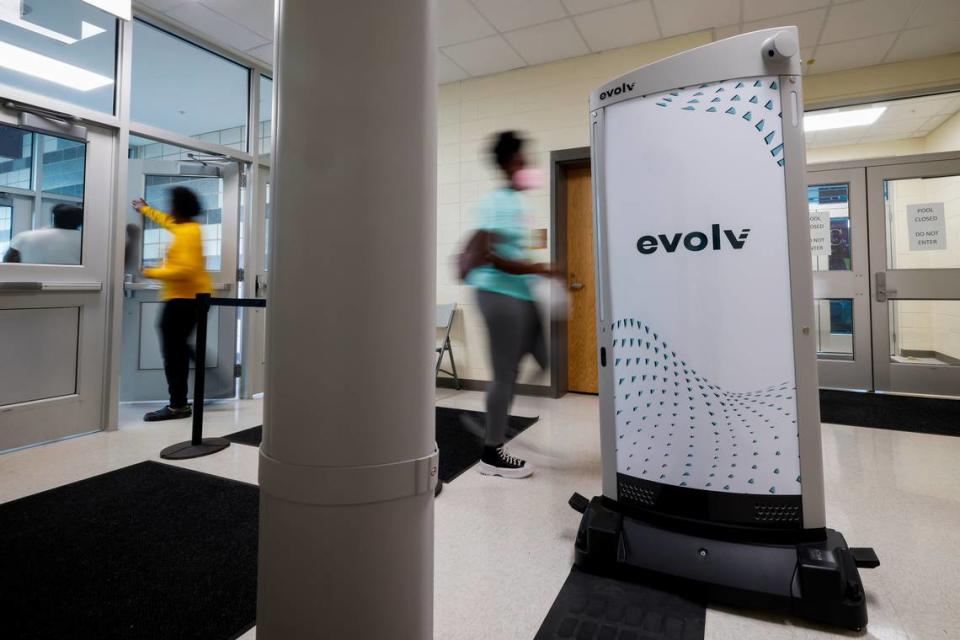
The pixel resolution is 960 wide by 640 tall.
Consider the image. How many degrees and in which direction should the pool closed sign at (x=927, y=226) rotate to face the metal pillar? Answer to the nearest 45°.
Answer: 0° — it already faces it

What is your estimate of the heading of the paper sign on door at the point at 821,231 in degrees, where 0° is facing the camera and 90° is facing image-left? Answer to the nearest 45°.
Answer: approximately 0°

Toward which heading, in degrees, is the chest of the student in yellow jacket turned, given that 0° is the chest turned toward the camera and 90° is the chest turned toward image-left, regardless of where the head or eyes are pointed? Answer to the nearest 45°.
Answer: approximately 90°

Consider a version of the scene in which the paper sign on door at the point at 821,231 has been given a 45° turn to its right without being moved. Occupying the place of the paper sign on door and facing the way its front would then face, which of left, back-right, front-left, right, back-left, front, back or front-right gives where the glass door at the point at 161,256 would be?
front

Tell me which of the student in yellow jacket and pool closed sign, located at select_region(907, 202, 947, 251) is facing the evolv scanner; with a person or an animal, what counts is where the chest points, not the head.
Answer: the pool closed sign

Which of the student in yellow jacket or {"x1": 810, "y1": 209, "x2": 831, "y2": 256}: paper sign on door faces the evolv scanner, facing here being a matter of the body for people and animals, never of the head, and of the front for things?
the paper sign on door

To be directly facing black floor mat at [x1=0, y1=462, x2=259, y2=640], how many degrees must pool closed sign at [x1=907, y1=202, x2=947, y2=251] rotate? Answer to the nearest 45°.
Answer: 0° — it already faces it

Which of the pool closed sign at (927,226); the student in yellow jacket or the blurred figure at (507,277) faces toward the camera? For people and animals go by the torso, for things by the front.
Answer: the pool closed sign

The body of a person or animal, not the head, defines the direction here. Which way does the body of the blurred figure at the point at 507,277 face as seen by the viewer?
to the viewer's right

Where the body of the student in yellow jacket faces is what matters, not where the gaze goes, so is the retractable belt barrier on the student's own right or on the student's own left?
on the student's own left

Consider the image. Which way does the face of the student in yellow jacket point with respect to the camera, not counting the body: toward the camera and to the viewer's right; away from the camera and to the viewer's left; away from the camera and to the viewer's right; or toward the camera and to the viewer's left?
away from the camera and to the viewer's left
